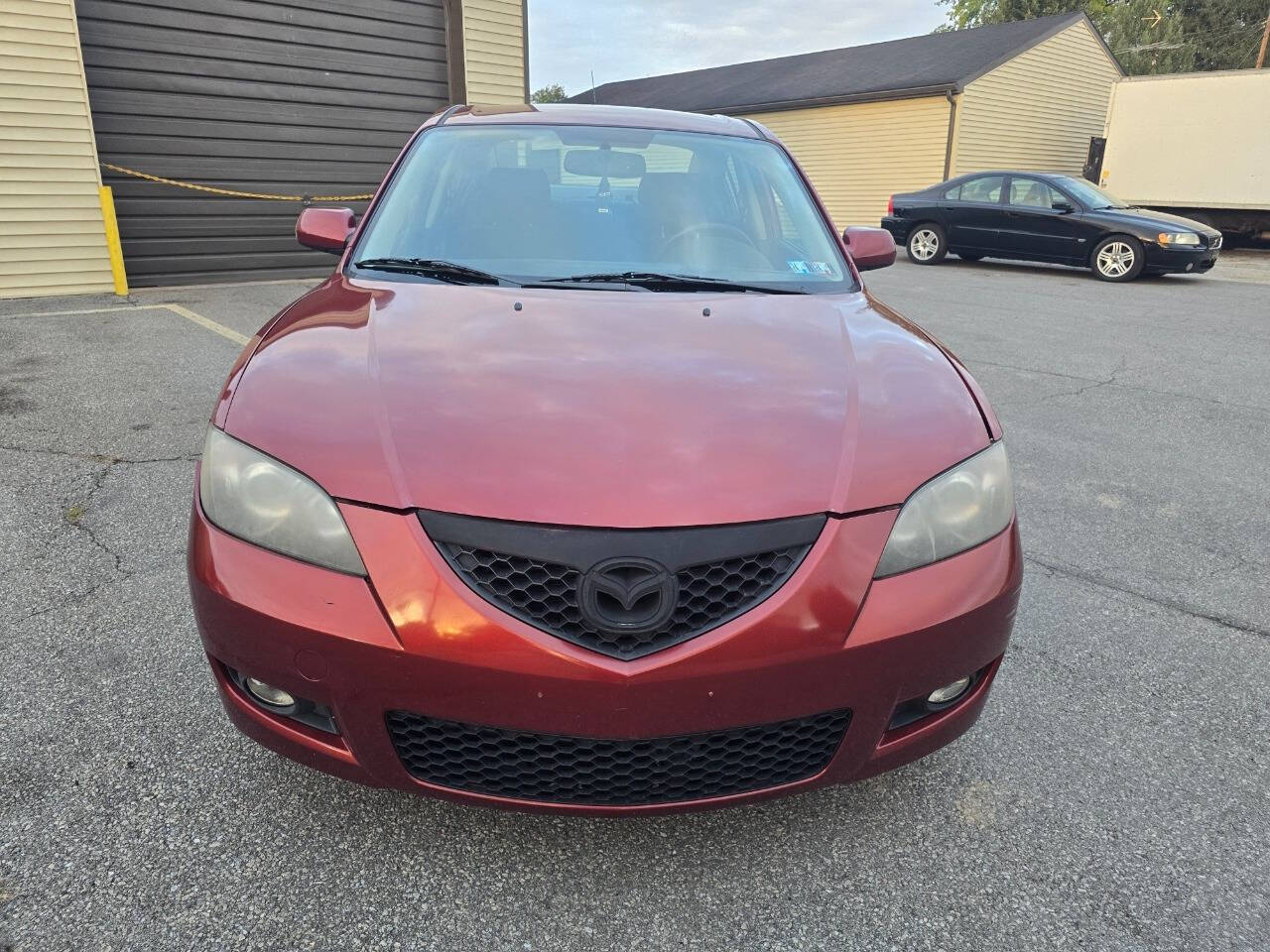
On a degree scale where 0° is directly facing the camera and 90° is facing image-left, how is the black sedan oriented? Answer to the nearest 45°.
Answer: approximately 315°

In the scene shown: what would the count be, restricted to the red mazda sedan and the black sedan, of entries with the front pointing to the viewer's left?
0

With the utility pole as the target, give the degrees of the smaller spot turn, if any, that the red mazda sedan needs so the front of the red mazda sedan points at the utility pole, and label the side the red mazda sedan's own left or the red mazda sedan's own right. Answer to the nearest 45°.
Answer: approximately 135° to the red mazda sedan's own left

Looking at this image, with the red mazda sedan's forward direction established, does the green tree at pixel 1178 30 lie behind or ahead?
behind

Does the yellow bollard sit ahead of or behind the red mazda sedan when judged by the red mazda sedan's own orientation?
behind

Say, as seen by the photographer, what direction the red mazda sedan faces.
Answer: facing the viewer

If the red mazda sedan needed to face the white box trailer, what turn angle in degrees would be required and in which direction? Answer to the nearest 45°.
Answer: approximately 135° to its left
